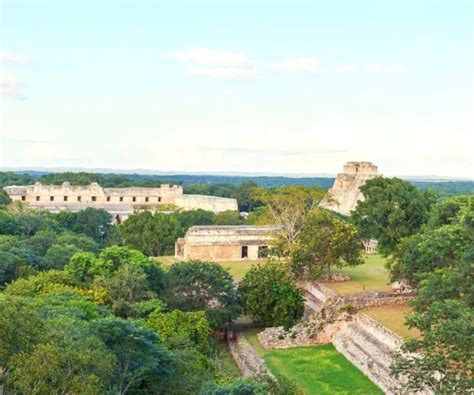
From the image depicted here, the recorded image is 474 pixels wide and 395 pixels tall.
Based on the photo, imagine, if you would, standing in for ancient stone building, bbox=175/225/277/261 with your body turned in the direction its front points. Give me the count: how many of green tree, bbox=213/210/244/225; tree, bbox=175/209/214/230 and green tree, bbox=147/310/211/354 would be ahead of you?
1

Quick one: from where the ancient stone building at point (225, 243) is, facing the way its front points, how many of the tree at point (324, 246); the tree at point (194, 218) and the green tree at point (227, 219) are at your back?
2

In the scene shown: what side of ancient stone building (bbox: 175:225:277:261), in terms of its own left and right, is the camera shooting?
front

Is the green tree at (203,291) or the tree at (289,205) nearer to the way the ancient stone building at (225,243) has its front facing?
the green tree

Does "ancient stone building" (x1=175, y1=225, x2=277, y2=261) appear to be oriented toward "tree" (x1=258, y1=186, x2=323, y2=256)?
no

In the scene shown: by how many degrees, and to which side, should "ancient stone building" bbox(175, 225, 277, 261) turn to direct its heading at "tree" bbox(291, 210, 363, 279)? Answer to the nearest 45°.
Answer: approximately 45° to its left

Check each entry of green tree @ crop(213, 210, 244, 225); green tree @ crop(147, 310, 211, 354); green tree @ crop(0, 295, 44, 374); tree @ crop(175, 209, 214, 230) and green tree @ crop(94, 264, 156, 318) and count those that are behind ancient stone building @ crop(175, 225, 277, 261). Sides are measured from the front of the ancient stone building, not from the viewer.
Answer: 2

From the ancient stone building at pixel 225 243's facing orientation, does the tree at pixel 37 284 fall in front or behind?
in front

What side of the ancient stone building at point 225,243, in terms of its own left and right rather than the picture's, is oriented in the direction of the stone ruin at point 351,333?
front

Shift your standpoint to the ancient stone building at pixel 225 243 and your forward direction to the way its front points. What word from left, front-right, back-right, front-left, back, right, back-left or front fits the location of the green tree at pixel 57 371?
front

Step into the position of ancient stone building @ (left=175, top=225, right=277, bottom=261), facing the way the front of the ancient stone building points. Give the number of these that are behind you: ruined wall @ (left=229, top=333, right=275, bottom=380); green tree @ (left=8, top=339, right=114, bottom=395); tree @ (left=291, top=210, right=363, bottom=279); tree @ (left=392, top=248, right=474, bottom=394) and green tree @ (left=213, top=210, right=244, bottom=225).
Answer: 1

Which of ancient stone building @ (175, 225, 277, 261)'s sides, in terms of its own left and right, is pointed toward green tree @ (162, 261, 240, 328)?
front

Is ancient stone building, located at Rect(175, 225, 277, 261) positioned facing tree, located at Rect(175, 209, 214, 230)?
no

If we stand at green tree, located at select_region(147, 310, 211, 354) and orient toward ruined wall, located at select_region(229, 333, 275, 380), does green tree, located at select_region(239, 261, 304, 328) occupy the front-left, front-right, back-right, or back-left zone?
front-left

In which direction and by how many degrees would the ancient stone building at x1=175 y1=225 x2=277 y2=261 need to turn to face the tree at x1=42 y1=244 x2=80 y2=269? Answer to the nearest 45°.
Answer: approximately 45° to its right
